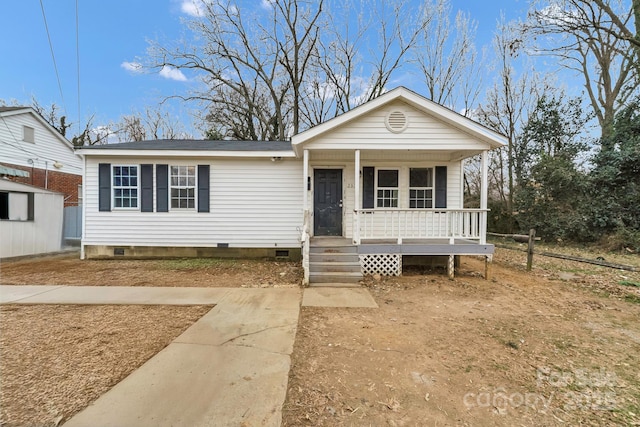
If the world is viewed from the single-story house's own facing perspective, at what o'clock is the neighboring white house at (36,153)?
The neighboring white house is roughly at 4 o'clock from the single-story house.

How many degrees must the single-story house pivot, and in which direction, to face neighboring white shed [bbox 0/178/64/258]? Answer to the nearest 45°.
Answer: approximately 90° to its right

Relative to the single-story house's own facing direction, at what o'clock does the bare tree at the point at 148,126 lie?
The bare tree is roughly at 5 o'clock from the single-story house.

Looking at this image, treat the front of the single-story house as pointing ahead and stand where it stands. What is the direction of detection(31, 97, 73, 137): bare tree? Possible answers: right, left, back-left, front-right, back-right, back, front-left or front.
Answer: back-right

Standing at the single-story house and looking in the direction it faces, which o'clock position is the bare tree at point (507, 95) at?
The bare tree is roughly at 8 o'clock from the single-story house.

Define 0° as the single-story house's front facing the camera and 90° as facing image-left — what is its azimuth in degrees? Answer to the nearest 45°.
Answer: approximately 0°

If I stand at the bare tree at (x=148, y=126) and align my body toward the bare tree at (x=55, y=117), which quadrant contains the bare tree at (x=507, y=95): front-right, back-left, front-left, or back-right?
back-left

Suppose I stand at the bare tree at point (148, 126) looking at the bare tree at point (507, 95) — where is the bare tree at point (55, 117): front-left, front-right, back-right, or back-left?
back-right
